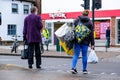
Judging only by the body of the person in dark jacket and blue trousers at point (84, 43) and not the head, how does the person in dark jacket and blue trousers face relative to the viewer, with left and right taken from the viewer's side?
facing away from the viewer

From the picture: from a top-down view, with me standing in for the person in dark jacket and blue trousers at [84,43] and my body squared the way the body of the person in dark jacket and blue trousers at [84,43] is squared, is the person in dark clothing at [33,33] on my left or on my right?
on my left
